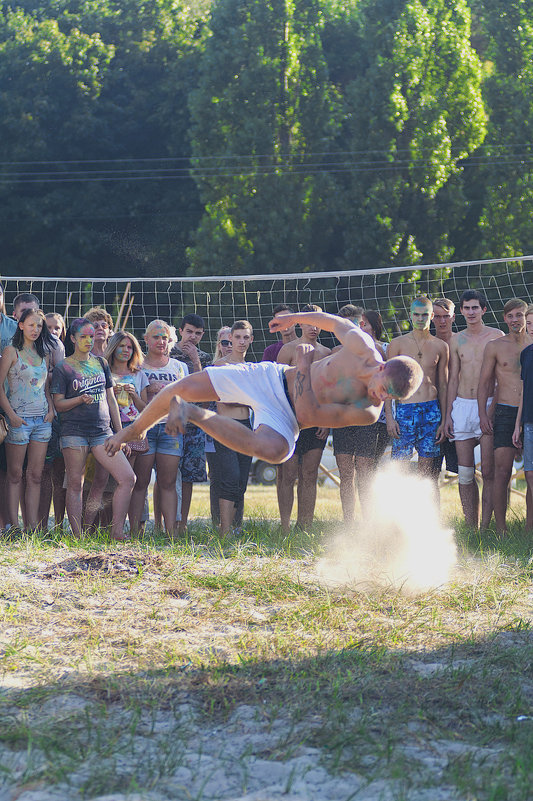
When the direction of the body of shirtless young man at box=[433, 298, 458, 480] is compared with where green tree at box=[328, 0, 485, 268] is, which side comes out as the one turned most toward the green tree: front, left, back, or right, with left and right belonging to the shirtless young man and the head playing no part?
back

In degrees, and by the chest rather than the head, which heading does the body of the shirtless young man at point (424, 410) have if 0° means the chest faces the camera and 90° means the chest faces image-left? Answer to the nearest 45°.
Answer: approximately 0°

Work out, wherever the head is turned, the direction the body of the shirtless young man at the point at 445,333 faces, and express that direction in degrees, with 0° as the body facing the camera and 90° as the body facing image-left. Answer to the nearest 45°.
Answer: approximately 0°

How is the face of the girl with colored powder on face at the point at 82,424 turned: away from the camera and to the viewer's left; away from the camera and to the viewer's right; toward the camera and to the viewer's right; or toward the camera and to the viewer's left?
toward the camera and to the viewer's right

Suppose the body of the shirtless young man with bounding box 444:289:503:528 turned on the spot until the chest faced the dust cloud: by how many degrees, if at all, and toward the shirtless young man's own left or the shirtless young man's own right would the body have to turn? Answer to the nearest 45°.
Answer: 0° — they already face it

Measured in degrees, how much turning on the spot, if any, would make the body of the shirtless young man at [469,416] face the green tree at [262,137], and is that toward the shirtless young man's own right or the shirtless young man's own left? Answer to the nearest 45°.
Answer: approximately 180°
